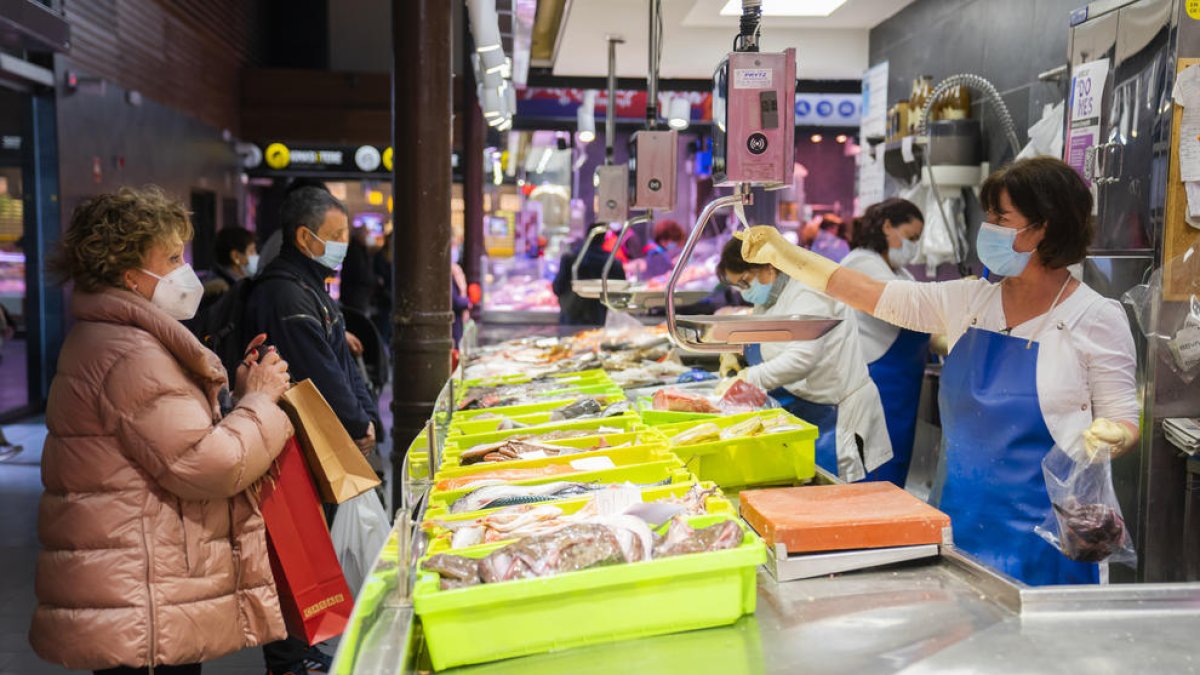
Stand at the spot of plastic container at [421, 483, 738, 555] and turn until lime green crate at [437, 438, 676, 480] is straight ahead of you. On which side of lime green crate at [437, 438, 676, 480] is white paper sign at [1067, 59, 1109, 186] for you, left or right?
right

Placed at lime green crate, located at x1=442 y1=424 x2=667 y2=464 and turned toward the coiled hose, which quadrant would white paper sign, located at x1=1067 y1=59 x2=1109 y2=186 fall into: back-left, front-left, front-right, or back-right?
front-right

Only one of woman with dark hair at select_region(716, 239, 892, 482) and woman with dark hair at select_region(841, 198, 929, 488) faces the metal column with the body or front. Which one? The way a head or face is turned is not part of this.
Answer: woman with dark hair at select_region(716, 239, 892, 482)

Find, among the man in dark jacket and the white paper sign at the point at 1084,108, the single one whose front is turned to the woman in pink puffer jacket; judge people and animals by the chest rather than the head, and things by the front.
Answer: the white paper sign

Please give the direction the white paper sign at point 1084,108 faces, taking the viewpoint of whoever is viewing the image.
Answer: facing the viewer and to the left of the viewer

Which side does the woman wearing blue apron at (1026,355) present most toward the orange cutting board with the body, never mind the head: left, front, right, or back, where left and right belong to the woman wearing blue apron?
front

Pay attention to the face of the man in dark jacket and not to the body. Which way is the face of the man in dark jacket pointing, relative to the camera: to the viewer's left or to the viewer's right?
to the viewer's right

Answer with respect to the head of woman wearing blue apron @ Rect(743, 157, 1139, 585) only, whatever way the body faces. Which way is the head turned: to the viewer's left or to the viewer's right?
to the viewer's left

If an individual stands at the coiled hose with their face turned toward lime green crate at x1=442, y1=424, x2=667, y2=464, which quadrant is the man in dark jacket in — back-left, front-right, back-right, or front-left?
front-right

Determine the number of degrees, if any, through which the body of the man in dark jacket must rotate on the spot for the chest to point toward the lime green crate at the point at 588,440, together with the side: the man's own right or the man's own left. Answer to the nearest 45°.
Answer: approximately 45° to the man's own right

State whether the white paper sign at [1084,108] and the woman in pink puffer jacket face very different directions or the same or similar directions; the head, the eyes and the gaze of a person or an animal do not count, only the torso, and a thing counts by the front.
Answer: very different directions

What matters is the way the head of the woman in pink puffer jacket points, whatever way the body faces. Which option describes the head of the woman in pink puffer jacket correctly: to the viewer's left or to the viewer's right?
to the viewer's right

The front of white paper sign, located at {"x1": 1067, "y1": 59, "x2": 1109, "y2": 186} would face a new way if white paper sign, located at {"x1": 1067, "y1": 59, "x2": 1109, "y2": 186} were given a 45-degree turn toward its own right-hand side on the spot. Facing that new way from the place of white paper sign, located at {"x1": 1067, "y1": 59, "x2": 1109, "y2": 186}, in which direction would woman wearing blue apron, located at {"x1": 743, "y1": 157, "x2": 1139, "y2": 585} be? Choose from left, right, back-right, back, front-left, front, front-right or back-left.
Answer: left

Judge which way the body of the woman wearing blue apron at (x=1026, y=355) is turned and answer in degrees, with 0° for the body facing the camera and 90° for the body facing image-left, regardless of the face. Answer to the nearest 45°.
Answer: approximately 45°

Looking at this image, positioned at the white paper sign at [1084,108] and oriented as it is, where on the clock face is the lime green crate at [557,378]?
The lime green crate is roughly at 1 o'clock from the white paper sign.

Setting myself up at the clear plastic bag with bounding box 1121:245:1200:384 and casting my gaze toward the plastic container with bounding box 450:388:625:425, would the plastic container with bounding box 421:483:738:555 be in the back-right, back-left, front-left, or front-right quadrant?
front-left
